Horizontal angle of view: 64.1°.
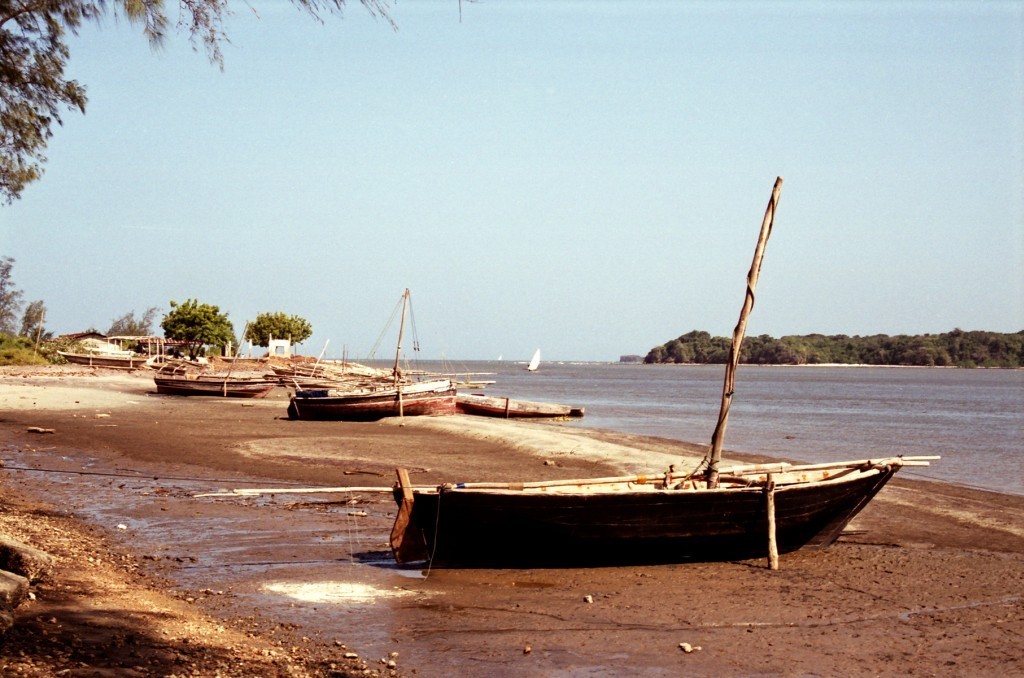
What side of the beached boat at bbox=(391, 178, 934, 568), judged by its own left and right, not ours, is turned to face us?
right

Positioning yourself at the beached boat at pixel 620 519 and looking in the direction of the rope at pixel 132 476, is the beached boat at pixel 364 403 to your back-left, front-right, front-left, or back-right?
front-right

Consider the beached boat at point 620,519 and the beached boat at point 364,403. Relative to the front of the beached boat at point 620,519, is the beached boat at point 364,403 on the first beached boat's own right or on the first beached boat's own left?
on the first beached boat's own left

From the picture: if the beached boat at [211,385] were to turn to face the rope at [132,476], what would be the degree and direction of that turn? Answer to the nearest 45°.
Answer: approximately 90° to its right

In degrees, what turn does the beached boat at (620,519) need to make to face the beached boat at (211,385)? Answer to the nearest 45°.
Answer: approximately 135° to its left

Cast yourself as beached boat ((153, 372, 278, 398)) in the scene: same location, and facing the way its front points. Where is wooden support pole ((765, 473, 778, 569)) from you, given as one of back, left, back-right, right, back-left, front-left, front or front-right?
right

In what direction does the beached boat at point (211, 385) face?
to the viewer's right
